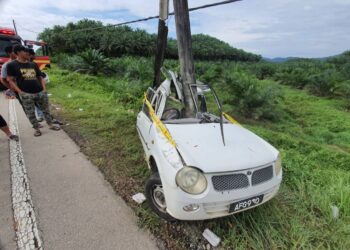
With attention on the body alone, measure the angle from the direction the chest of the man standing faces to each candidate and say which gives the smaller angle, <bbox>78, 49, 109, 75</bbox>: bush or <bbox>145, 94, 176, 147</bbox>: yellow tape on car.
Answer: the yellow tape on car

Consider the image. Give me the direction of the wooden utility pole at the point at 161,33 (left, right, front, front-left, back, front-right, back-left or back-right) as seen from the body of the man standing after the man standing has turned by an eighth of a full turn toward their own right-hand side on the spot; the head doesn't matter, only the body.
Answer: left

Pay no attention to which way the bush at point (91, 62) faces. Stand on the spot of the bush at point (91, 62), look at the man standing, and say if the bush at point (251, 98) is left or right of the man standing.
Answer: left

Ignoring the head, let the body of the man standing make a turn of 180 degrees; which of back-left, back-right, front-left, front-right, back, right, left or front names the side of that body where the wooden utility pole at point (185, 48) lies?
back

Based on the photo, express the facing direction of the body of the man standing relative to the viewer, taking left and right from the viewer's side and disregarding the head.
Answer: facing the viewer and to the right of the viewer

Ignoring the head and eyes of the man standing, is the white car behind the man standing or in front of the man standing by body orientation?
in front

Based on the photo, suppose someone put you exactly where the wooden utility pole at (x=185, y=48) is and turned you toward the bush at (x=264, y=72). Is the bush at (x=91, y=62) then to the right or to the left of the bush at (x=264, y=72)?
left

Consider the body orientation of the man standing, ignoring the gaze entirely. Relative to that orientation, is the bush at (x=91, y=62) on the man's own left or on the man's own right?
on the man's own left

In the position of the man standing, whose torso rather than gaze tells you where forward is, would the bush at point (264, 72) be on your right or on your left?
on your left

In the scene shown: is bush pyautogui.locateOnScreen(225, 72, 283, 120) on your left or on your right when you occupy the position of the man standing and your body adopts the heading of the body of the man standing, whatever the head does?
on your left
